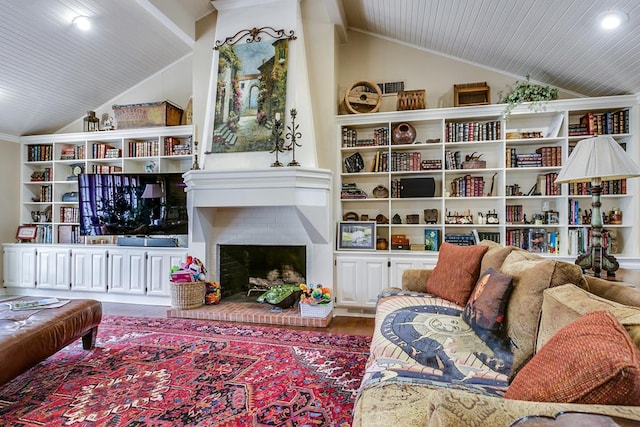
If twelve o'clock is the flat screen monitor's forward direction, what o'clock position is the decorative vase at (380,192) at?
The decorative vase is roughly at 10 o'clock from the flat screen monitor.

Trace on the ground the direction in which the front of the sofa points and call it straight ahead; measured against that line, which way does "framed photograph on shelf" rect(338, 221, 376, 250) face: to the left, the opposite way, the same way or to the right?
to the left

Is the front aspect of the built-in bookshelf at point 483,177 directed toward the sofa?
yes

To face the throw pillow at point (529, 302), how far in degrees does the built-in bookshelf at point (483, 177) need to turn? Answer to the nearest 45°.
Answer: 0° — it already faces it

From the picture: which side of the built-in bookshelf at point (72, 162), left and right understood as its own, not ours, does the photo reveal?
front

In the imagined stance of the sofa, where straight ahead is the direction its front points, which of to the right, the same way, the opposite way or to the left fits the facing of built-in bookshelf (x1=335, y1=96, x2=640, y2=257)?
to the left

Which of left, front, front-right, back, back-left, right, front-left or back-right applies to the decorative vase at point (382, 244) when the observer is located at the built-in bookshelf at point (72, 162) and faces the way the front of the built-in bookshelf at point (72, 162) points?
front-left

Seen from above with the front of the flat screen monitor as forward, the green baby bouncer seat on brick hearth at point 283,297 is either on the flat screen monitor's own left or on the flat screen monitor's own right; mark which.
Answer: on the flat screen monitor's own left

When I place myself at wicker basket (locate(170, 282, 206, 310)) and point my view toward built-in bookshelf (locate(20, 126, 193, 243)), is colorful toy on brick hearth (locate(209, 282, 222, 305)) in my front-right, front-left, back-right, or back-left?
back-right

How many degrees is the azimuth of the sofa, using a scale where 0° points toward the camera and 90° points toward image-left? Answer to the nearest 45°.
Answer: approximately 90°

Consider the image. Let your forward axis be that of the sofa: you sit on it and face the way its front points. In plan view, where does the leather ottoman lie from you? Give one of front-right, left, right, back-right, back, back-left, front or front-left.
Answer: front

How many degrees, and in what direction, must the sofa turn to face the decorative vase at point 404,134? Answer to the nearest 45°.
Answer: approximately 90° to its right
